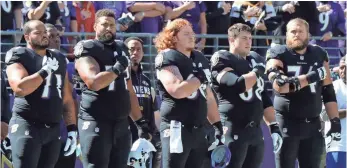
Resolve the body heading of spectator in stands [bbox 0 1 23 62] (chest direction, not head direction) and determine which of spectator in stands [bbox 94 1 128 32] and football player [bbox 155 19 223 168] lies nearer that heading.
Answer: the football player

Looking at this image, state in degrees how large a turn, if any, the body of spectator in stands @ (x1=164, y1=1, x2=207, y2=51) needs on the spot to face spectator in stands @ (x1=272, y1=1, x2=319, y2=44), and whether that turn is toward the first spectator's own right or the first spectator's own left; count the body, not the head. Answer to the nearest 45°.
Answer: approximately 90° to the first spectator's own left

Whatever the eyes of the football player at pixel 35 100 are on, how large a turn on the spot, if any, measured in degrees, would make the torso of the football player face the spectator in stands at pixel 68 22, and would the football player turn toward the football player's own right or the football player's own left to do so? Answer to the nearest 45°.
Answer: approximately 135° to the football player's own left

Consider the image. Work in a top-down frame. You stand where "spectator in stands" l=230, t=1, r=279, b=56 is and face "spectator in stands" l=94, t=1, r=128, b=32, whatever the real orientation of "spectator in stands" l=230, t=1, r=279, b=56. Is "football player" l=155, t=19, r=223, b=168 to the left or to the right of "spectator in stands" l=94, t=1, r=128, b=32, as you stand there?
left

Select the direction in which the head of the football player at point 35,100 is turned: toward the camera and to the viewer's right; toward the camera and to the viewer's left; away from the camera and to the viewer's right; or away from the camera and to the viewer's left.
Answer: toward the camera and to the viewer's right

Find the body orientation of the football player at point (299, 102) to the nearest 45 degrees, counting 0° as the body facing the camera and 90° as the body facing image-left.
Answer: approximately 0°

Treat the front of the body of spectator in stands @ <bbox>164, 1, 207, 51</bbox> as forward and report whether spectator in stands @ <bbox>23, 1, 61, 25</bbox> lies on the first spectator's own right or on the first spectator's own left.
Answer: on the first spectator's own right

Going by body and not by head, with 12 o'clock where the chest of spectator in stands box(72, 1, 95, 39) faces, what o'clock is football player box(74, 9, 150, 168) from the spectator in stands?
The football player is roughly at 12 o'clock from the spectator in stands.

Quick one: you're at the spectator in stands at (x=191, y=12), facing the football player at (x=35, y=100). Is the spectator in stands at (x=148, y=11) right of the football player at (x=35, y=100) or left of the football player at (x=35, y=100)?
right
